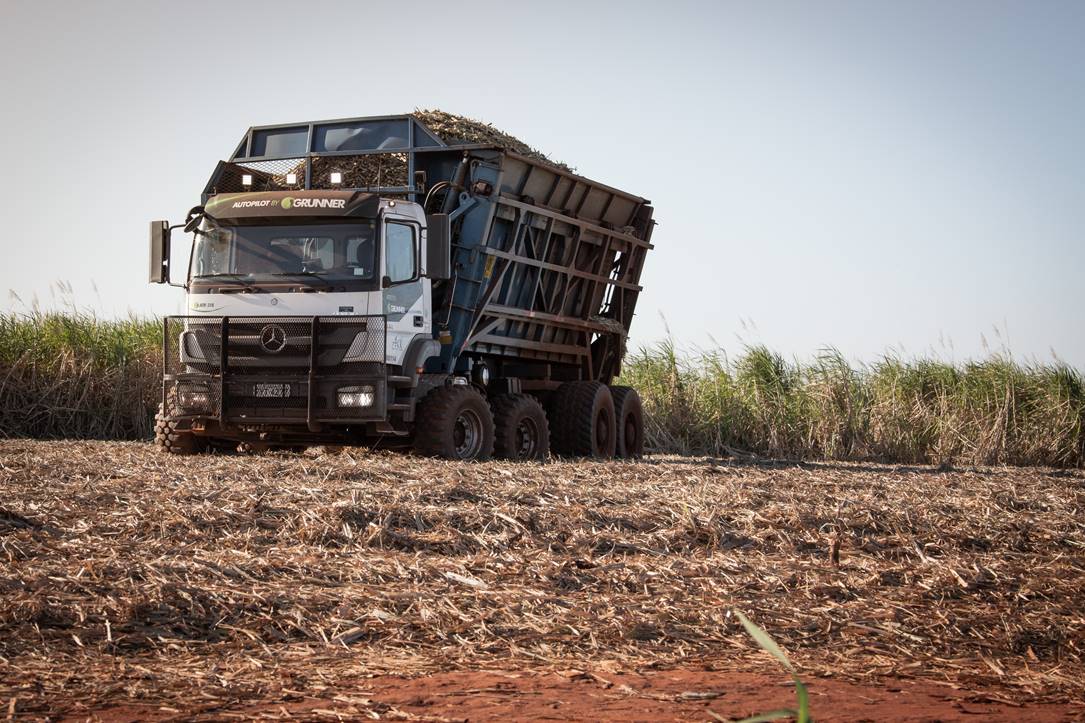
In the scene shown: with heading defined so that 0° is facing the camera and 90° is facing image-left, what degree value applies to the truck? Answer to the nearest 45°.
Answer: approximately 45°
